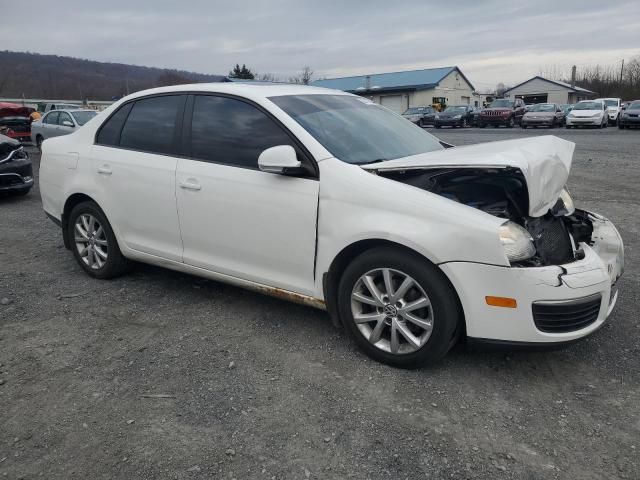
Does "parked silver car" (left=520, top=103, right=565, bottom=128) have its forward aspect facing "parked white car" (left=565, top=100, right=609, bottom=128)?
no

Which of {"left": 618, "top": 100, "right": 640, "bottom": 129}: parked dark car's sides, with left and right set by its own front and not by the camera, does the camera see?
front

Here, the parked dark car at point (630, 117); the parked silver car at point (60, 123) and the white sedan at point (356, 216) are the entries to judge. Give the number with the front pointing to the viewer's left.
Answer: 0

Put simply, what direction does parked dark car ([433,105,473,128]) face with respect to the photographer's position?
facing the viewer and to the left of the viewer

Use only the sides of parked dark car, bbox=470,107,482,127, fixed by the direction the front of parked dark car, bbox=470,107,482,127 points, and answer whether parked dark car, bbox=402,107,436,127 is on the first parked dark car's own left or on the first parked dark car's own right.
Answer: on the first parked dark car's own right

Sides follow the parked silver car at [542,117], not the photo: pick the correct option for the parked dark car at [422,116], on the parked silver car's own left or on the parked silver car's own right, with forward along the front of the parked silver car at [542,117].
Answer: on the parked silver car's own right

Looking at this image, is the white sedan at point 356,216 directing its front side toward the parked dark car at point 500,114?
no

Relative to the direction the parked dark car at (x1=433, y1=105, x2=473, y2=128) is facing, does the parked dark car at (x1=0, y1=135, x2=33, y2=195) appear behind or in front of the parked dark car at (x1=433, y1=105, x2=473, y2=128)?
in front

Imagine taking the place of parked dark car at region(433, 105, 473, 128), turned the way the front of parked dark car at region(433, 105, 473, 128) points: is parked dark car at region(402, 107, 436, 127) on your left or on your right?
on your right

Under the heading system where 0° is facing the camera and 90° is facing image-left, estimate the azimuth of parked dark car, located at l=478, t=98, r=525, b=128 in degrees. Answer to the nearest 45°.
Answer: approximately 45°

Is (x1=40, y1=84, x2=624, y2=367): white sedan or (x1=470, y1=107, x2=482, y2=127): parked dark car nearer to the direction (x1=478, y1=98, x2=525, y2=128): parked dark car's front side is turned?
the white sedan

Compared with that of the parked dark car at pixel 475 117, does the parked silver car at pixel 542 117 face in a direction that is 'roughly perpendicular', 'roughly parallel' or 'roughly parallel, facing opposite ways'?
roughly parallel

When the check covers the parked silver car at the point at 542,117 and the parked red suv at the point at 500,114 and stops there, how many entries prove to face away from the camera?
0

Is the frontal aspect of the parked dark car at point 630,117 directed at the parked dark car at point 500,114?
no

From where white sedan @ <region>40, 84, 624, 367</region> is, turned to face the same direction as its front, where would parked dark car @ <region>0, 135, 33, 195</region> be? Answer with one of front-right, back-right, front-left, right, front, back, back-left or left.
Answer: back

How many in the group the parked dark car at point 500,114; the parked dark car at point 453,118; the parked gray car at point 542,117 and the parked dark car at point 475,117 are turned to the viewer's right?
0

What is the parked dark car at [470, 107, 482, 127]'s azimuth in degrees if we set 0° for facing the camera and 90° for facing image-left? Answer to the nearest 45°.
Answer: approximately 45°
